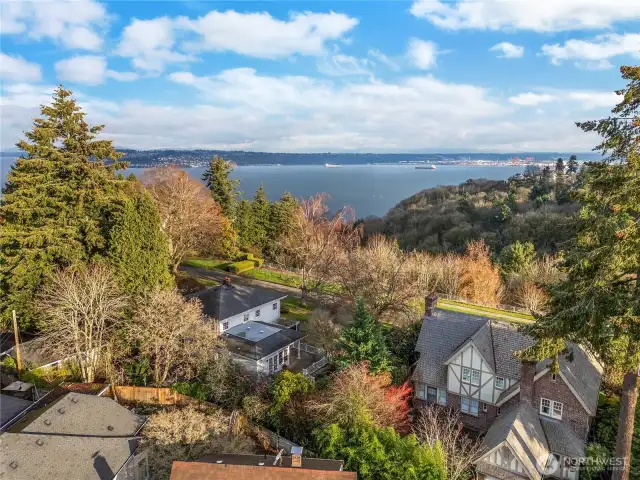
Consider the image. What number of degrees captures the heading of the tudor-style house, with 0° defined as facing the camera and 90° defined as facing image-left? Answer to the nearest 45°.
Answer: approximately 45°

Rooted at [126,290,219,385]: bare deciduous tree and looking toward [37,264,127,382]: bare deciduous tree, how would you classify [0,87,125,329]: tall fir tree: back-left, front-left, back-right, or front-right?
front-right

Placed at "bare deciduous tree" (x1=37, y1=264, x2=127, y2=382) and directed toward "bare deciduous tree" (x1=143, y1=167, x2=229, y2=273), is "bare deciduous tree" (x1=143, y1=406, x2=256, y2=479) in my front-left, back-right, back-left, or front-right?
back-right

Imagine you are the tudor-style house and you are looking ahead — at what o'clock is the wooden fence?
The wooden fence is roughly at 1 o'clock from the tudor-style house.

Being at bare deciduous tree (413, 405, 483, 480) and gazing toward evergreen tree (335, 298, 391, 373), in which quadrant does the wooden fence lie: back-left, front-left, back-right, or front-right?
front-left

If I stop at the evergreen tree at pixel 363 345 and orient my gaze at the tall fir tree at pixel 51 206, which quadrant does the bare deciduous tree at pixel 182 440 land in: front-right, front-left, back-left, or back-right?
front-left

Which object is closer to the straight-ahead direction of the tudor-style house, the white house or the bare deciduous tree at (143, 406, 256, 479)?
the bare deciduous tree

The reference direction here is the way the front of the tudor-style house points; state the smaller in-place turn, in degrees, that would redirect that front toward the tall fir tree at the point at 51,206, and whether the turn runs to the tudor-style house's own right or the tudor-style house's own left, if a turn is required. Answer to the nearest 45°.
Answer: approximately 45° to the tudor-style house's own right

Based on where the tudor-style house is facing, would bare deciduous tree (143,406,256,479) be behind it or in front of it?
in front
